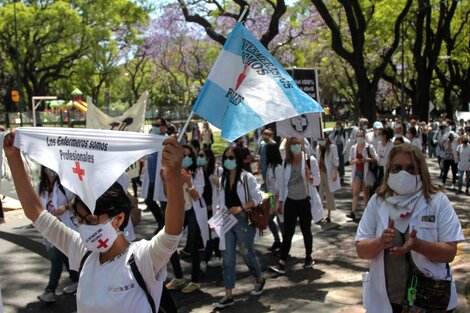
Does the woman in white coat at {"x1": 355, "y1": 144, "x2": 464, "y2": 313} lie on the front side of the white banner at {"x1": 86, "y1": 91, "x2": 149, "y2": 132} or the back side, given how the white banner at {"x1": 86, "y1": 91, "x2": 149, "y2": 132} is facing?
on the front side

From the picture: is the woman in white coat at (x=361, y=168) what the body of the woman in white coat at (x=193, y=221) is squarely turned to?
no

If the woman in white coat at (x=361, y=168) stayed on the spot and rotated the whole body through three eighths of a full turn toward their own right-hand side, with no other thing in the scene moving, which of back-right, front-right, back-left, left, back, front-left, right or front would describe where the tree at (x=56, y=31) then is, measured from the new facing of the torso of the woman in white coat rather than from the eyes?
front-left

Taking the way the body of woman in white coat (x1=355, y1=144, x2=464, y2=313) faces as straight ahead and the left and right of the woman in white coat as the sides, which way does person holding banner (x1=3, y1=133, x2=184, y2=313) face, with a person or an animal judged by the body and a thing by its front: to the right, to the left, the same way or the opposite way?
the same way

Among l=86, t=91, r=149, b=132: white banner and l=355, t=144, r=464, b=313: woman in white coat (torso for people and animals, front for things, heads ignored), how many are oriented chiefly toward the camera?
2

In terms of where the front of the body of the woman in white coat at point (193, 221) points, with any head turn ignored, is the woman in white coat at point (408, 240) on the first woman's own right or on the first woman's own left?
on the first woman's own left

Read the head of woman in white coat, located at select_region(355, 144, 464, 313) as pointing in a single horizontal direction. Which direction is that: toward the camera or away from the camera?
toward the camera

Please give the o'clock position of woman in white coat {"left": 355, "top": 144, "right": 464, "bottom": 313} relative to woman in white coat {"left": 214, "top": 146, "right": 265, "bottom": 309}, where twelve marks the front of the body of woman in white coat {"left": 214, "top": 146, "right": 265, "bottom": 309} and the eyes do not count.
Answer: woman in white coat {"left": 355, "top": 144, "right": 464, "bottom": 313} is roughly at 10 o'clock from woman in white coat {"left": 214, "top": 146, "right": 265, "bottom": 309}.

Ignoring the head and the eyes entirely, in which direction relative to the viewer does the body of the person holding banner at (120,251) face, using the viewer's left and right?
facing the viewer and to the left of the viewer

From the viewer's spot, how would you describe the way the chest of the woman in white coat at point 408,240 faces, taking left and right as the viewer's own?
facing the viewer

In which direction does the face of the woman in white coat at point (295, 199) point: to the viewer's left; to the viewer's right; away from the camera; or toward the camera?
toward the camera

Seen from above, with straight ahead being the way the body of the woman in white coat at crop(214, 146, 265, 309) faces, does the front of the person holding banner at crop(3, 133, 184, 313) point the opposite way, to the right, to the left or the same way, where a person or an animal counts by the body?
the same way

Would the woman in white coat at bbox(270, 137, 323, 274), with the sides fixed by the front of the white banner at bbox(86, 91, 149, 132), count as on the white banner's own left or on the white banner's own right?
on the white banner's own left

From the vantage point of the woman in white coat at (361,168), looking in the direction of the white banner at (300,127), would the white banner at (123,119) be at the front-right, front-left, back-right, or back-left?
front-right

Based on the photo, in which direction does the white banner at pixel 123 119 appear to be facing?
toward the camera

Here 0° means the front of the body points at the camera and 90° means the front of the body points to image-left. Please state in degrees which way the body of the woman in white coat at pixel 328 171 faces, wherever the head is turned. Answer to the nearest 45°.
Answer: approximately 45°

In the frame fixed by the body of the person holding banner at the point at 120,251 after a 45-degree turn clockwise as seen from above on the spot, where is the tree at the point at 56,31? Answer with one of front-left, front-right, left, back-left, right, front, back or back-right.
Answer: right
